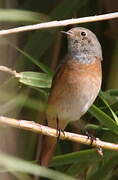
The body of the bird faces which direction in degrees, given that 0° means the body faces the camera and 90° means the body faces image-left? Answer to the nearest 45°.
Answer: approximately 315°
